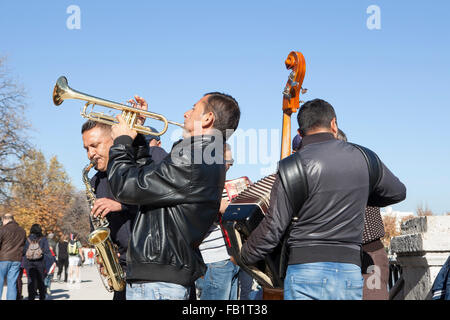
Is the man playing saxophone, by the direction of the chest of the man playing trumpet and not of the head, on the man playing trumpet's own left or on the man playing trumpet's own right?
on the man playing trumpet's own right

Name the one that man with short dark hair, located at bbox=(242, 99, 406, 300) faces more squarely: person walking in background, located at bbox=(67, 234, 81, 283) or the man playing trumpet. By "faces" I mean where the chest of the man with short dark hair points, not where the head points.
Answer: the person walking in background

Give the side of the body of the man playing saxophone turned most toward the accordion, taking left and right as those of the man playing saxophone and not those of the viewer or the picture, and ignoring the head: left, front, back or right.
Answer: left

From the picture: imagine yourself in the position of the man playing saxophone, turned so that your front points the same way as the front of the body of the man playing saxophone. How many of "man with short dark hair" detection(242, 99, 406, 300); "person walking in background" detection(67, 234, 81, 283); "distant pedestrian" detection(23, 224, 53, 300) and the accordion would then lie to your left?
2

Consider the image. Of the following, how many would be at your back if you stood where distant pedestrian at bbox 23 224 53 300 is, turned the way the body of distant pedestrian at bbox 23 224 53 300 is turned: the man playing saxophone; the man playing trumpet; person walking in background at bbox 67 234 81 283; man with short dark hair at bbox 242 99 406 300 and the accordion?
4

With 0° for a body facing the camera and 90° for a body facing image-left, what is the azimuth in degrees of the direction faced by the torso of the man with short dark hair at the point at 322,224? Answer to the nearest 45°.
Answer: approximately 180°

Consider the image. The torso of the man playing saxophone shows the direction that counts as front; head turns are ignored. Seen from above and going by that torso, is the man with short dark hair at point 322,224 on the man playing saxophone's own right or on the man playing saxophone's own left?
on the man playing saxophone's own left

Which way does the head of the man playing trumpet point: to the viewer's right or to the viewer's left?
to the viewer's left

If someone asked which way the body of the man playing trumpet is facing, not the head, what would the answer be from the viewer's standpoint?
to the viewer's left

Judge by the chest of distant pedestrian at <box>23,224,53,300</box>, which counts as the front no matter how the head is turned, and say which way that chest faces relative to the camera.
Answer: away from the camera

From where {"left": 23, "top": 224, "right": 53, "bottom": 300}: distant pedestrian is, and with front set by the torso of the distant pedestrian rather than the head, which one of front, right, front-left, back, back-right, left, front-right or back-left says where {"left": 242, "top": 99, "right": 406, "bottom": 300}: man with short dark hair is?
back

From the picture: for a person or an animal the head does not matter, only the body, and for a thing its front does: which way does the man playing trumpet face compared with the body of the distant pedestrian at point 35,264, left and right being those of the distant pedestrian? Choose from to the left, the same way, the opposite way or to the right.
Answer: to the left

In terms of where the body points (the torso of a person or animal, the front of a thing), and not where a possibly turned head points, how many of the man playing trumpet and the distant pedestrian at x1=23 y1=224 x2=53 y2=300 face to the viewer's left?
1

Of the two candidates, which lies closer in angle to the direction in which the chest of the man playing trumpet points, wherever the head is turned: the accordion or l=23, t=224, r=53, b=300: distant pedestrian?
the distant pedestrian
